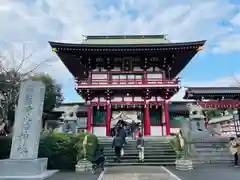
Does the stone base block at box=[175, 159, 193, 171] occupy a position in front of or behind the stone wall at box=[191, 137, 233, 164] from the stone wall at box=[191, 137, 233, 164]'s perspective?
in front

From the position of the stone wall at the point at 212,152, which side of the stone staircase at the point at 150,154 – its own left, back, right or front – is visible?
left

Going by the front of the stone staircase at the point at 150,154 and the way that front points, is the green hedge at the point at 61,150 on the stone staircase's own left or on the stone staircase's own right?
on the stone staircase's own right

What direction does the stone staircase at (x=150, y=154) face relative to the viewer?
toward the camera

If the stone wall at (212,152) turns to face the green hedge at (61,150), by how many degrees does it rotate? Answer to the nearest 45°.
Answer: approximately 45° to its right

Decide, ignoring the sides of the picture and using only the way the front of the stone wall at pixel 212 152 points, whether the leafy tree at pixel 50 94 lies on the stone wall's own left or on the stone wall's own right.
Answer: on the stone wall's own right

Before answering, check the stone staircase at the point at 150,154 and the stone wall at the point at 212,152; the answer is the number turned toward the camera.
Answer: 2
